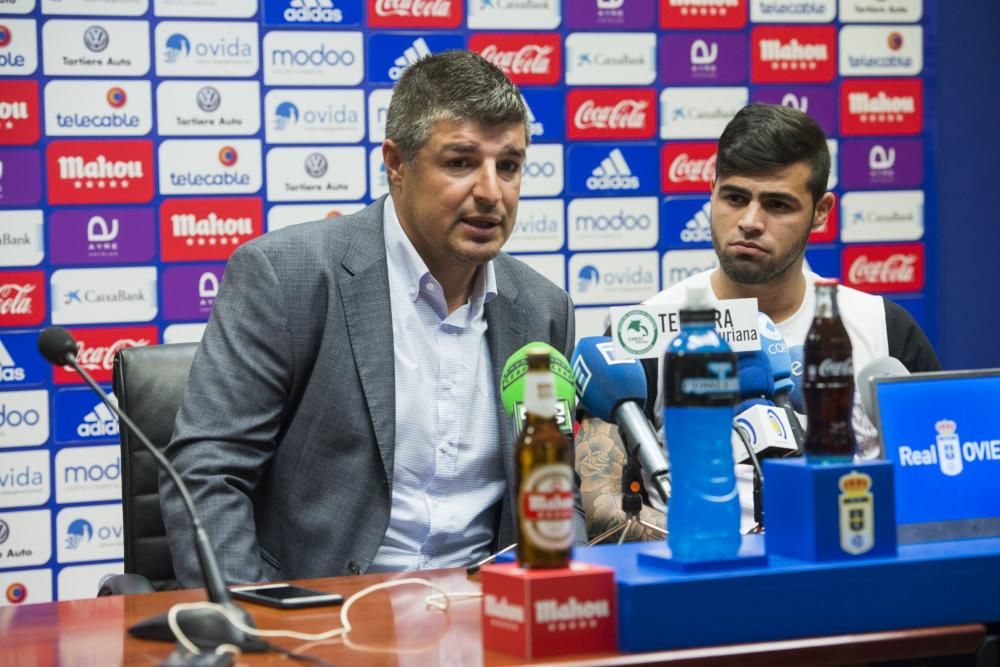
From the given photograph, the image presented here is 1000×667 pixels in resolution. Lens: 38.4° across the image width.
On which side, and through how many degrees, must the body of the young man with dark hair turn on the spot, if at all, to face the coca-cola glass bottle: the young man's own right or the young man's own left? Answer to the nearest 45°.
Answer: approximately 45° to the young man's own left

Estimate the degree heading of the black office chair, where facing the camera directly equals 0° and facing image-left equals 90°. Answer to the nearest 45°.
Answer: approximately 315°

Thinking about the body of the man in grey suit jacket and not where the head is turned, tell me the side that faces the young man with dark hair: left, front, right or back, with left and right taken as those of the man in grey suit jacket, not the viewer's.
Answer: left

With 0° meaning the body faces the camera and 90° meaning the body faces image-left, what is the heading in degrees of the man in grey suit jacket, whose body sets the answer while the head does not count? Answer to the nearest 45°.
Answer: approximately 315°

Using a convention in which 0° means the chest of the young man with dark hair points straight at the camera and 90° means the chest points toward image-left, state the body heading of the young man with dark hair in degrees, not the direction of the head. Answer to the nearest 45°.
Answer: approximately 45°

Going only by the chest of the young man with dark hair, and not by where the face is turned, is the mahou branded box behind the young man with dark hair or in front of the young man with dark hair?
in front

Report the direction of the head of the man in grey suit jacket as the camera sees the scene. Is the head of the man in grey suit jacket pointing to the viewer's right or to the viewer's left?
to the viewer's right

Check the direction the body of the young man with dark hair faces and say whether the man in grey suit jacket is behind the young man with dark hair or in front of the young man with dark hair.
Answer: in front

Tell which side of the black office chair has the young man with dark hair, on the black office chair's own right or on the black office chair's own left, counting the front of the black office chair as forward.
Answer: on the black office chair's own left

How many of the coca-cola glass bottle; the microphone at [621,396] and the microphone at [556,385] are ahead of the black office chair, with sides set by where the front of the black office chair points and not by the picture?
3
